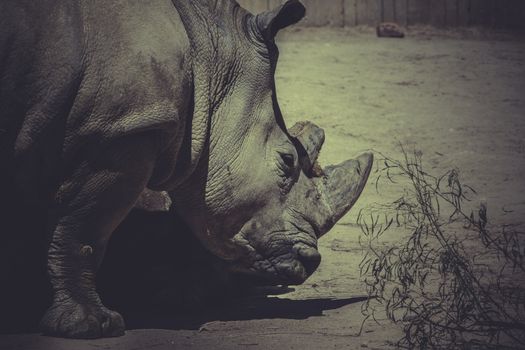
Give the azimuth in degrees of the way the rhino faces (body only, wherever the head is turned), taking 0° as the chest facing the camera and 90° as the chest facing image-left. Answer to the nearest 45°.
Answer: approximately 270°

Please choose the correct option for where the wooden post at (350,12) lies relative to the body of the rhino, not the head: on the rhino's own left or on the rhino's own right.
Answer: on the rhino's own left

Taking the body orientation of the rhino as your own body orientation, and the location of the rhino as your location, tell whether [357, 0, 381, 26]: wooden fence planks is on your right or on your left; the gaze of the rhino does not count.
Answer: on your left

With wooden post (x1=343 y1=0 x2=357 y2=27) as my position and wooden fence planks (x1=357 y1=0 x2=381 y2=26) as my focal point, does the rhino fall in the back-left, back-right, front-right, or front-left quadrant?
back-right

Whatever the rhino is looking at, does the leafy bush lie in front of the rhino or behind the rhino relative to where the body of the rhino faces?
in front

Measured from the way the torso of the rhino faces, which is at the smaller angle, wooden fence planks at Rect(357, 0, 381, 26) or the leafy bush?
the leafy bush
